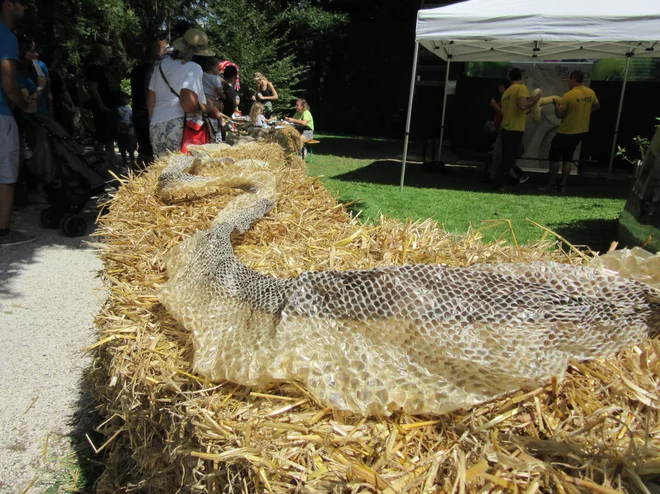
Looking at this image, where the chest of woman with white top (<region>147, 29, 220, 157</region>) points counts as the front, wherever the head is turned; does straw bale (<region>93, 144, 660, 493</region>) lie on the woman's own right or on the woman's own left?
on the woman's own right

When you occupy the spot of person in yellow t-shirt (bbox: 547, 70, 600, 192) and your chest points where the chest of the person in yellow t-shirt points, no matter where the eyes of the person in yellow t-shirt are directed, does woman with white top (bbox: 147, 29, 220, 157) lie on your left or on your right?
on your left

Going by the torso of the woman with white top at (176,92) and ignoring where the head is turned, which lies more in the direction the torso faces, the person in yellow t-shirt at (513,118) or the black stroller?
the person in yellow t-shirt

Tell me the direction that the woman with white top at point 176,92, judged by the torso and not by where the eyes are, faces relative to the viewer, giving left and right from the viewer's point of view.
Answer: facing away from the viewer and to the right of the viewer

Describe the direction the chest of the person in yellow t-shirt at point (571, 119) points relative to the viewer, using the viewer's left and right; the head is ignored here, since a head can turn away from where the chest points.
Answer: facing away from the viewer and to the left of the viewer

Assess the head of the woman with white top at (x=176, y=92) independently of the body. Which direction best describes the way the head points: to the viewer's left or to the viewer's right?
to the viewer's right

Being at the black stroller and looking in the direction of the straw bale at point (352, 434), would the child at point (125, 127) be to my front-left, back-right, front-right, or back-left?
back-left
